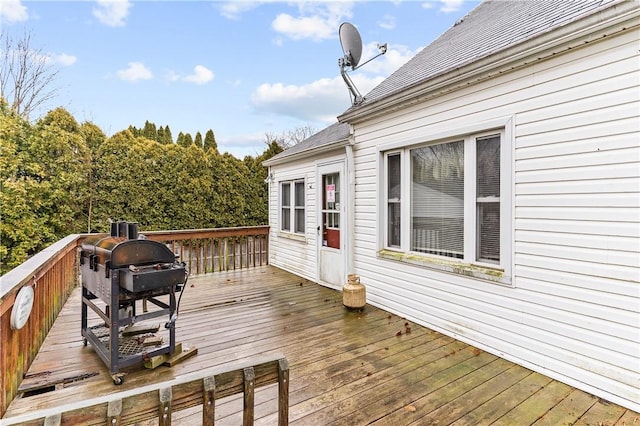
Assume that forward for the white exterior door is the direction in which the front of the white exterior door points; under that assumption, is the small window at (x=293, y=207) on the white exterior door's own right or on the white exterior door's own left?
on the white exterior door's own right

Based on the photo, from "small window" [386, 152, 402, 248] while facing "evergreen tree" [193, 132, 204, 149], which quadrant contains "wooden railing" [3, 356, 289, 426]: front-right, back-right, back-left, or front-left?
back-left

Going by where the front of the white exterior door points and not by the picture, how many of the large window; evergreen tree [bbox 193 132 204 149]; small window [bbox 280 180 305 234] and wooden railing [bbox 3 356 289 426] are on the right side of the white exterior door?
2

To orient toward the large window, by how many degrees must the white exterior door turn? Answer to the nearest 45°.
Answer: approximately 90° to its left

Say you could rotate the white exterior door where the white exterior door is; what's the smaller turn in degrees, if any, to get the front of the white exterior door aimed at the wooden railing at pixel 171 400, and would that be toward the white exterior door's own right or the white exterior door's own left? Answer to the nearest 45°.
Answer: approximately 45° to the white exterior door's own left

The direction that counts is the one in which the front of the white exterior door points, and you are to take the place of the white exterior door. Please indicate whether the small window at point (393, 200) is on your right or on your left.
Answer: on your left

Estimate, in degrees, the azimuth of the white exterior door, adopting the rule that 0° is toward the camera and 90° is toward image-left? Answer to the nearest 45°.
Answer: approximately 45°

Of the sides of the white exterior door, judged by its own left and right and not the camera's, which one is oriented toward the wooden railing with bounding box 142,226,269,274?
right
